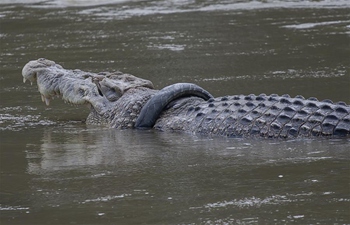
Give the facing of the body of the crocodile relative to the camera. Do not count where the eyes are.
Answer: to the viewer's left
